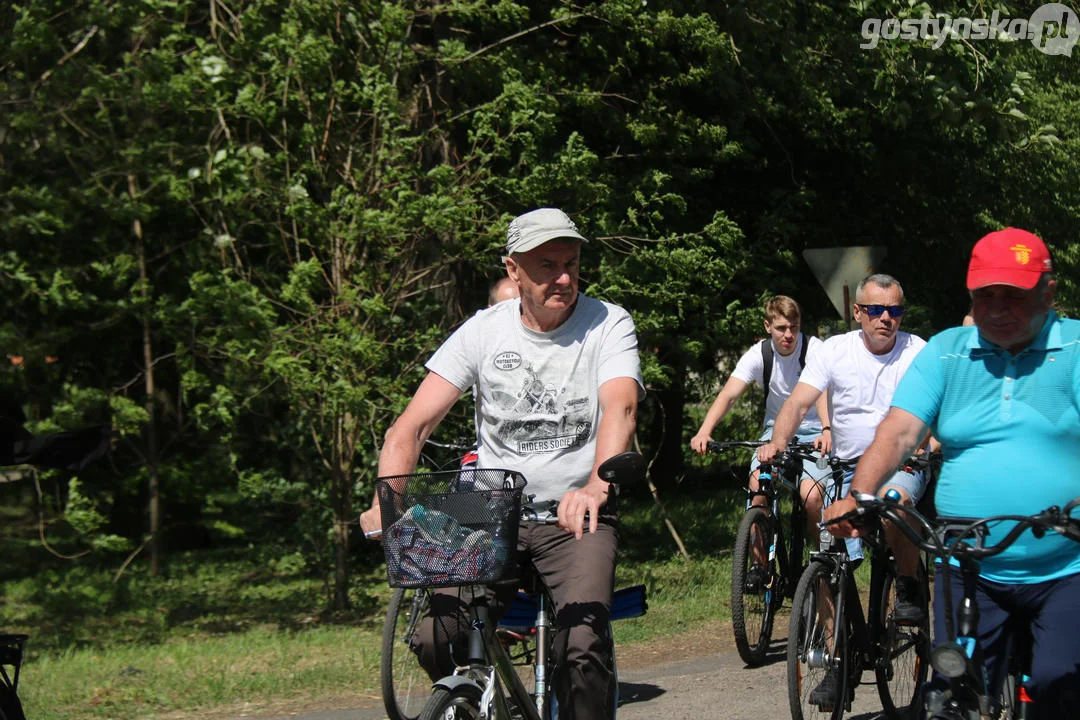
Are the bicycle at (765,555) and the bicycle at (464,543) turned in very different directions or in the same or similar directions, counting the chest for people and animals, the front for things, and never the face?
same or similar directions

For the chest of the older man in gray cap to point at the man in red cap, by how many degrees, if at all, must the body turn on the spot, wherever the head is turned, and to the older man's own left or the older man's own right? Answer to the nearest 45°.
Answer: approximately 90° to the older man's own left

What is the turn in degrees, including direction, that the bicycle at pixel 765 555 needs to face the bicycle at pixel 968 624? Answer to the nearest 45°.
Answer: approximately 45° to its left

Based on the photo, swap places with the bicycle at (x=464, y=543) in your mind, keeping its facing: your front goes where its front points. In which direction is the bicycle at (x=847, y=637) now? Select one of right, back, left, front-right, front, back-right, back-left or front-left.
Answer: back

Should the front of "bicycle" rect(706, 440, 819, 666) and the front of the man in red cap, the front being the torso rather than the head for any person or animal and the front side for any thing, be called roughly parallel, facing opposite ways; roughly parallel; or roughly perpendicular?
roughly parallel

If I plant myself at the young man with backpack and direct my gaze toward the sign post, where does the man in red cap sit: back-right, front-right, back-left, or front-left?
back-right

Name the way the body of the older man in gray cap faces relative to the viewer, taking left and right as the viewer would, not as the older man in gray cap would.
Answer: facing the viewer

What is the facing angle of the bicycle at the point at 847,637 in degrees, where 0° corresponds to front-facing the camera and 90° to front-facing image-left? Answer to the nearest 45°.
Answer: approximately 45°

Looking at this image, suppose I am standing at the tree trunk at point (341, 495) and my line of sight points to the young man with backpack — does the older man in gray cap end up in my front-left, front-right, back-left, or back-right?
front-right

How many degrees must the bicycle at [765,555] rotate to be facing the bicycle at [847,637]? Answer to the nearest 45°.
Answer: approximately 45° to its left

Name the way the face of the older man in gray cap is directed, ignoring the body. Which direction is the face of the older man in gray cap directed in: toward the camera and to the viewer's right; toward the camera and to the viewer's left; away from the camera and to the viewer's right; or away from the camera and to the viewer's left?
toward the camera and to the viewer's right

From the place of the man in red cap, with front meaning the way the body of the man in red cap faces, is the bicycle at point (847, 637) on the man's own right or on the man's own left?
on the man's own right

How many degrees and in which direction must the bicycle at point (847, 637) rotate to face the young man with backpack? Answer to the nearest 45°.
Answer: approximately 135° to its right

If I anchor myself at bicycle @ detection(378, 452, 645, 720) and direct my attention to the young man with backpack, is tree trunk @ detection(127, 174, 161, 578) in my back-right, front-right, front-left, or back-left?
front-left

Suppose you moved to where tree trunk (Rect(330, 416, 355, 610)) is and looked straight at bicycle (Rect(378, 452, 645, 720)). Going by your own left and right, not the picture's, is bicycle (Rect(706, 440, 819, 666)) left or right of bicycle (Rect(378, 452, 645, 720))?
left

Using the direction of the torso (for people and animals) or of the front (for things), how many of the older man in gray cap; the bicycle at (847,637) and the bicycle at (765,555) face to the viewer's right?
0

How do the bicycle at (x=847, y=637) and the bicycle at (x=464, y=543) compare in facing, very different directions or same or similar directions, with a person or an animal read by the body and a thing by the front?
same or similar directions

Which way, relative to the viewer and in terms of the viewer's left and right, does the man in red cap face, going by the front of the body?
facing the viewer and to the left of the viewer

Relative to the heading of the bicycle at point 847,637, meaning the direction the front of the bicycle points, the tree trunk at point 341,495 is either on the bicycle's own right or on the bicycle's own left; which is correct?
on the bicycle's own right

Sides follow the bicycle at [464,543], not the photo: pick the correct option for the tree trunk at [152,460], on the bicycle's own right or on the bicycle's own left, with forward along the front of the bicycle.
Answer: on the bicycle's own right

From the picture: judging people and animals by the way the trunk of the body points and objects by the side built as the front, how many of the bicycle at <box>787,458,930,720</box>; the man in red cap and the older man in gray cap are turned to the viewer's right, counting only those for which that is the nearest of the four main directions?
0
